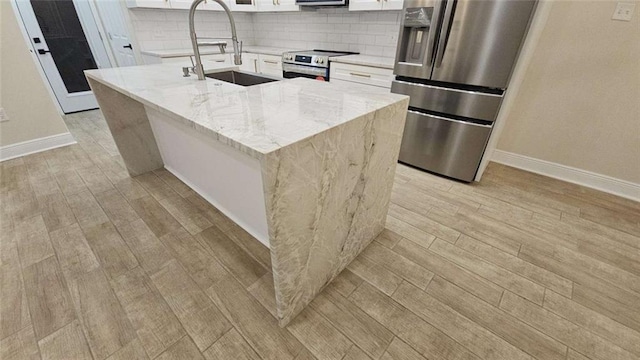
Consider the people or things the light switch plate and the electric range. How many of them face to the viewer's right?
0

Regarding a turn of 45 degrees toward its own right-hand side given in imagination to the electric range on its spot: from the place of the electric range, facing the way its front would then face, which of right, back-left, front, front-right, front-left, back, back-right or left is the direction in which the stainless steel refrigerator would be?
back-left

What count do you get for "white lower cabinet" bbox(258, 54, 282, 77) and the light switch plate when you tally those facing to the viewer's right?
0

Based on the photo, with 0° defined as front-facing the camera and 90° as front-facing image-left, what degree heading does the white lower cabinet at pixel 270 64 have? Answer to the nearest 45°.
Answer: approximately 45°

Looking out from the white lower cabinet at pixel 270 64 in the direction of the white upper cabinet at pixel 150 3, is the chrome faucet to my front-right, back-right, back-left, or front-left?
front-left

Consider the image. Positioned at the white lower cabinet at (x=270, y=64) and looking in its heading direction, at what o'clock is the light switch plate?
The light switch plate is roughly at 9 o'clock from the white lower cabinet.

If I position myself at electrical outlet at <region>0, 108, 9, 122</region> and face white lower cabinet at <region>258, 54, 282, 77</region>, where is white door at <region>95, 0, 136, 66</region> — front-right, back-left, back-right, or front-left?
front-left

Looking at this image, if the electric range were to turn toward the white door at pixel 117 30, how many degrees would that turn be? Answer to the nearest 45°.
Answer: approximately 45° to its right

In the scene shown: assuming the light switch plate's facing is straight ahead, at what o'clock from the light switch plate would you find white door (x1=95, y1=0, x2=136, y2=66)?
The white door is roughly at 2 o'clock from the light switch plate.

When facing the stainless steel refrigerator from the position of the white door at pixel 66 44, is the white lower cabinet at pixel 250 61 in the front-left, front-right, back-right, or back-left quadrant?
front-left

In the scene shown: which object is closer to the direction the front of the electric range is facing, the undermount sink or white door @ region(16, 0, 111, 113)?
the undermount sink

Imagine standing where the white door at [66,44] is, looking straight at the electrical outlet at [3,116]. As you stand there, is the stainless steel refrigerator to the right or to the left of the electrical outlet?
left

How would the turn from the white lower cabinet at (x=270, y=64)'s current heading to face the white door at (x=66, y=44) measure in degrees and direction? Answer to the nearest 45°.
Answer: approximately 45° to its right
